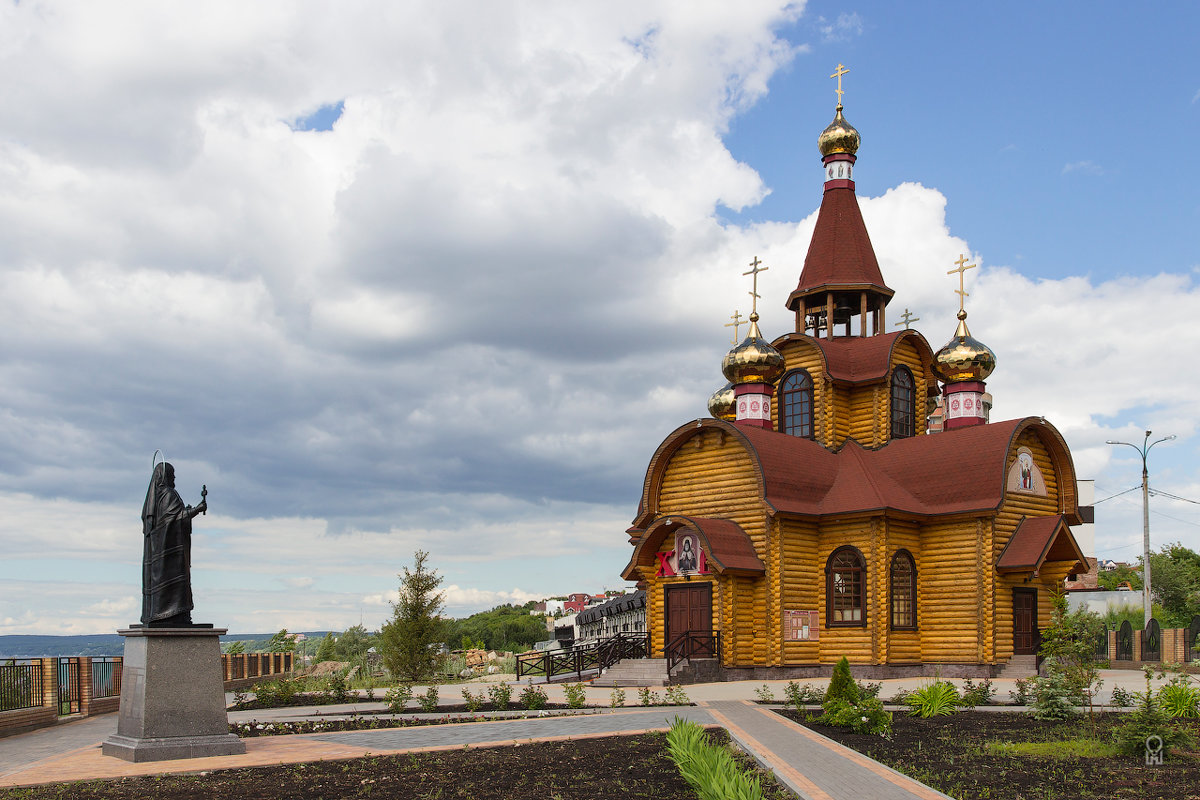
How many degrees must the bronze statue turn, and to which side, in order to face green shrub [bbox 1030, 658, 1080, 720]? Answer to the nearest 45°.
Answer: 0° — it already faces it

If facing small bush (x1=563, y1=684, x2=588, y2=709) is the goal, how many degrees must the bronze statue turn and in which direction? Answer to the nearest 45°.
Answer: approximately 45° to its left

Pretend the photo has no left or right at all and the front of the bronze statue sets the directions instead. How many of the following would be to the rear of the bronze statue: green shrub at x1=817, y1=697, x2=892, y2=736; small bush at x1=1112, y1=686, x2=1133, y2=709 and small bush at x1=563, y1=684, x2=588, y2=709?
0

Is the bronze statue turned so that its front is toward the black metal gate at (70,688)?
no

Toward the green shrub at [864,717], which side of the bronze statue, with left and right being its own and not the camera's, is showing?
front

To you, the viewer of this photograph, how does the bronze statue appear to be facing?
facing to the right of the viewer

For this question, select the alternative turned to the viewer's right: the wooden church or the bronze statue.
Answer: the bronze statue

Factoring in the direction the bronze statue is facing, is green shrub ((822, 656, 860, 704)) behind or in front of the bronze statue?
in front

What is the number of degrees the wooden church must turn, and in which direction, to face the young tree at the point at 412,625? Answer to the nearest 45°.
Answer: approximately 45° to its right

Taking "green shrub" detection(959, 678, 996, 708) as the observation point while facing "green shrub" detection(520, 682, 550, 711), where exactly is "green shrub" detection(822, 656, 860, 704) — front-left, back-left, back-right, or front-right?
front-left

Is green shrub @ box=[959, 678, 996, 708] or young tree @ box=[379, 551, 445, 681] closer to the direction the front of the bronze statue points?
the green shrub

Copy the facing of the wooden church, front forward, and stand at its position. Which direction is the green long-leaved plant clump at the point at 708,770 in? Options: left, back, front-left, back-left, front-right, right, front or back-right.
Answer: front-left

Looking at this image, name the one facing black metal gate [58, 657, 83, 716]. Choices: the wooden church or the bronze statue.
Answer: the wooden church

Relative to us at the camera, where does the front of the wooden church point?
facing the viewer and to the left of the viewer

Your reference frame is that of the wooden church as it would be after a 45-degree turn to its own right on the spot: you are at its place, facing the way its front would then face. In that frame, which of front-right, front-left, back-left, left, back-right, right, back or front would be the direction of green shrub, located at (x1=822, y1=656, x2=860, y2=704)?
left

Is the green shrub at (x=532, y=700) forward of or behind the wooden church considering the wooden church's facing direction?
forward

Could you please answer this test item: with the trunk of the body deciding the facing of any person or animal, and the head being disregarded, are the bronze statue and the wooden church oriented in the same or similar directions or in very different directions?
very different directions
